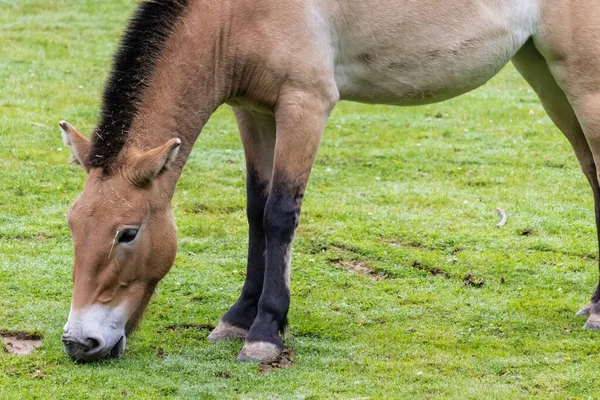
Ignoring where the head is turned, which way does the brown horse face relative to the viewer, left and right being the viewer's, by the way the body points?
facing to the left of the viewer
